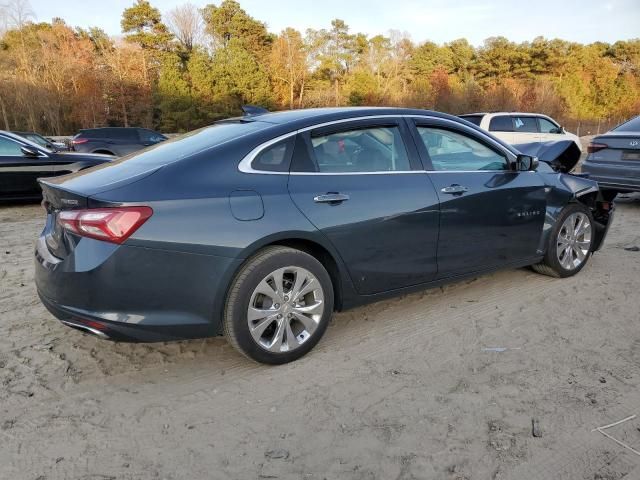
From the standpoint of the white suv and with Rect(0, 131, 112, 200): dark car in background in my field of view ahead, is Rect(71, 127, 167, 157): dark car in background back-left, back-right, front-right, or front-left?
front-right

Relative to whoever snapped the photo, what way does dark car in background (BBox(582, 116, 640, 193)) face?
facing away from the viewer and to the right of the viewer

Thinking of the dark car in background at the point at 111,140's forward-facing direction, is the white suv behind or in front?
in front

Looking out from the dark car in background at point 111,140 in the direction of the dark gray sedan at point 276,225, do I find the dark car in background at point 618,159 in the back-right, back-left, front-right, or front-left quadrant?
front-left

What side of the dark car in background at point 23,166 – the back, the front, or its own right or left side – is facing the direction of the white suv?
front

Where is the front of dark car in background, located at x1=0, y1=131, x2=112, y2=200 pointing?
to the viewer's right

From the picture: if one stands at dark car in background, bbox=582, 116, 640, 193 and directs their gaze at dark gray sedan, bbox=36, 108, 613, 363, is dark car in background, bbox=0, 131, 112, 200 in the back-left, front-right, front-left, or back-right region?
front-right

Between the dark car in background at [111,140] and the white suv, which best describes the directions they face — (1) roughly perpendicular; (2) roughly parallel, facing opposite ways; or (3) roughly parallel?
roughly parallel

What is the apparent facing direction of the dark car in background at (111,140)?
to the viewer's right

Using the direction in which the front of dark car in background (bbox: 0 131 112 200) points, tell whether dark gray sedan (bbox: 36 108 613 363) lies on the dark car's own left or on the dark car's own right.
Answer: on the dark car's own right

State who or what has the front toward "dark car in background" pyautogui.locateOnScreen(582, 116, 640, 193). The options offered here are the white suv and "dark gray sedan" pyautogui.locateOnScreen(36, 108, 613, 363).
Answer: the dark gray sedan

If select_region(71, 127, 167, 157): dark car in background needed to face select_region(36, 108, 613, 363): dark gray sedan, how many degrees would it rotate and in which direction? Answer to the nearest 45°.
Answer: approximately 90° to its right
